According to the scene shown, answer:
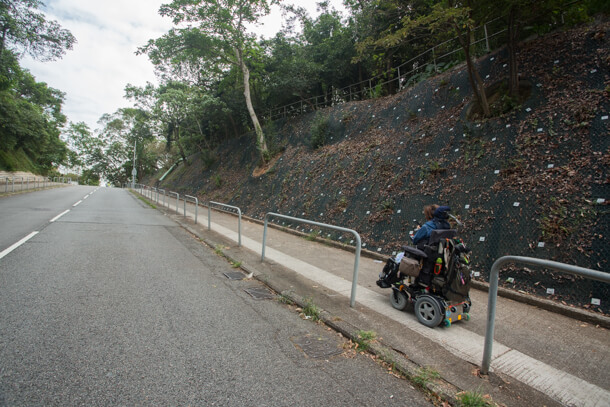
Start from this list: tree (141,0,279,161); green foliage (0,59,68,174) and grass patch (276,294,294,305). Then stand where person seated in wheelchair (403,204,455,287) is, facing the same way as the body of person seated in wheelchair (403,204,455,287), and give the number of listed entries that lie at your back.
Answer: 0

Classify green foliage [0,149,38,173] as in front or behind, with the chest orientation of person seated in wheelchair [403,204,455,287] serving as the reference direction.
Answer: in front

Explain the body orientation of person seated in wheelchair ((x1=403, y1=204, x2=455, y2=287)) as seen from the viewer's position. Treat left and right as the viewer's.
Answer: facing away from the viewer and to the left of the viewer

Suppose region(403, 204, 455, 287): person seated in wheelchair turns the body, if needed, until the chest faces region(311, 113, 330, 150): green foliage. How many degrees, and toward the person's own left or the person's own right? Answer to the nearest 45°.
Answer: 0° — they already face it

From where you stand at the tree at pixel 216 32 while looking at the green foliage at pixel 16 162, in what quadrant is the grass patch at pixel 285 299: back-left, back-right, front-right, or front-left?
back-left

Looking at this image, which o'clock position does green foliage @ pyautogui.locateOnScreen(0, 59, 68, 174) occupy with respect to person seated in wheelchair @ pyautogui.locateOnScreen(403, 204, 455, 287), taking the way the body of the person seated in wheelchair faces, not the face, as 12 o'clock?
The green foliage is roughly at 11 o'clock from the person seated in wheelchair.

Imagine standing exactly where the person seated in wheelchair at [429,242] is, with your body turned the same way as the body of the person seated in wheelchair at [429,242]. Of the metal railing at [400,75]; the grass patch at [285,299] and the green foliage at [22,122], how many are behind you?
0

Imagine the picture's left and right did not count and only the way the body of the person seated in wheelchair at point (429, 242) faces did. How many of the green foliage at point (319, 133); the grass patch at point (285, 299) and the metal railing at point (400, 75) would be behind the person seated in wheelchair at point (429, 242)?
0

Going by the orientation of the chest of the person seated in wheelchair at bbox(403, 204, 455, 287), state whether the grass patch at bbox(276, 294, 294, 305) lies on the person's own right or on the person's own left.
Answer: on the person's own left

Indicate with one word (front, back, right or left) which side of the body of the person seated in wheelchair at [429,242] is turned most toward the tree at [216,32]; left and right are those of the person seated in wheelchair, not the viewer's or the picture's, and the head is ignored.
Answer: front
